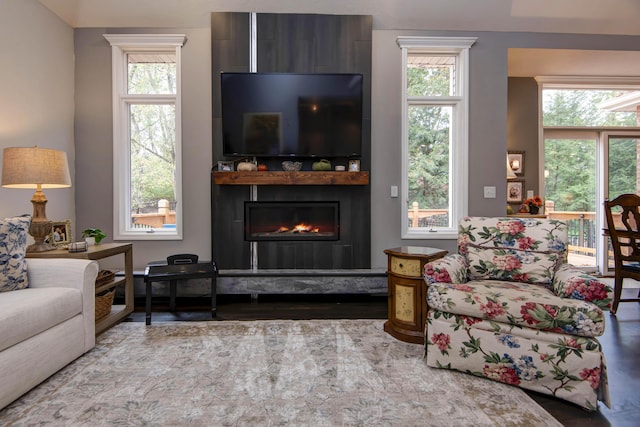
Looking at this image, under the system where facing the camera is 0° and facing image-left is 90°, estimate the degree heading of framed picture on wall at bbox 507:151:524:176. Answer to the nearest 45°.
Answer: approximately 0°

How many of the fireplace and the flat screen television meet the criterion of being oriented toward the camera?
2

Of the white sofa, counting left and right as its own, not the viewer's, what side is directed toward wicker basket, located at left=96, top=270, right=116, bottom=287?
left

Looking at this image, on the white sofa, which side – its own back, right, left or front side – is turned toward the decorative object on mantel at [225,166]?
left

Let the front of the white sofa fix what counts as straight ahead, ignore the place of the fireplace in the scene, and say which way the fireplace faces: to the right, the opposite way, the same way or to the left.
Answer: to the right

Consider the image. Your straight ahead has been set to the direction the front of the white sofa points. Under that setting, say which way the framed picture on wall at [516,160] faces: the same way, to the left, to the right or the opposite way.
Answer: to the right

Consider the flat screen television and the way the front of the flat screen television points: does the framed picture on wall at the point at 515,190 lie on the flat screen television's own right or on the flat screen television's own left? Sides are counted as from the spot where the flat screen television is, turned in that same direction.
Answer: on the flat screen television's own left
